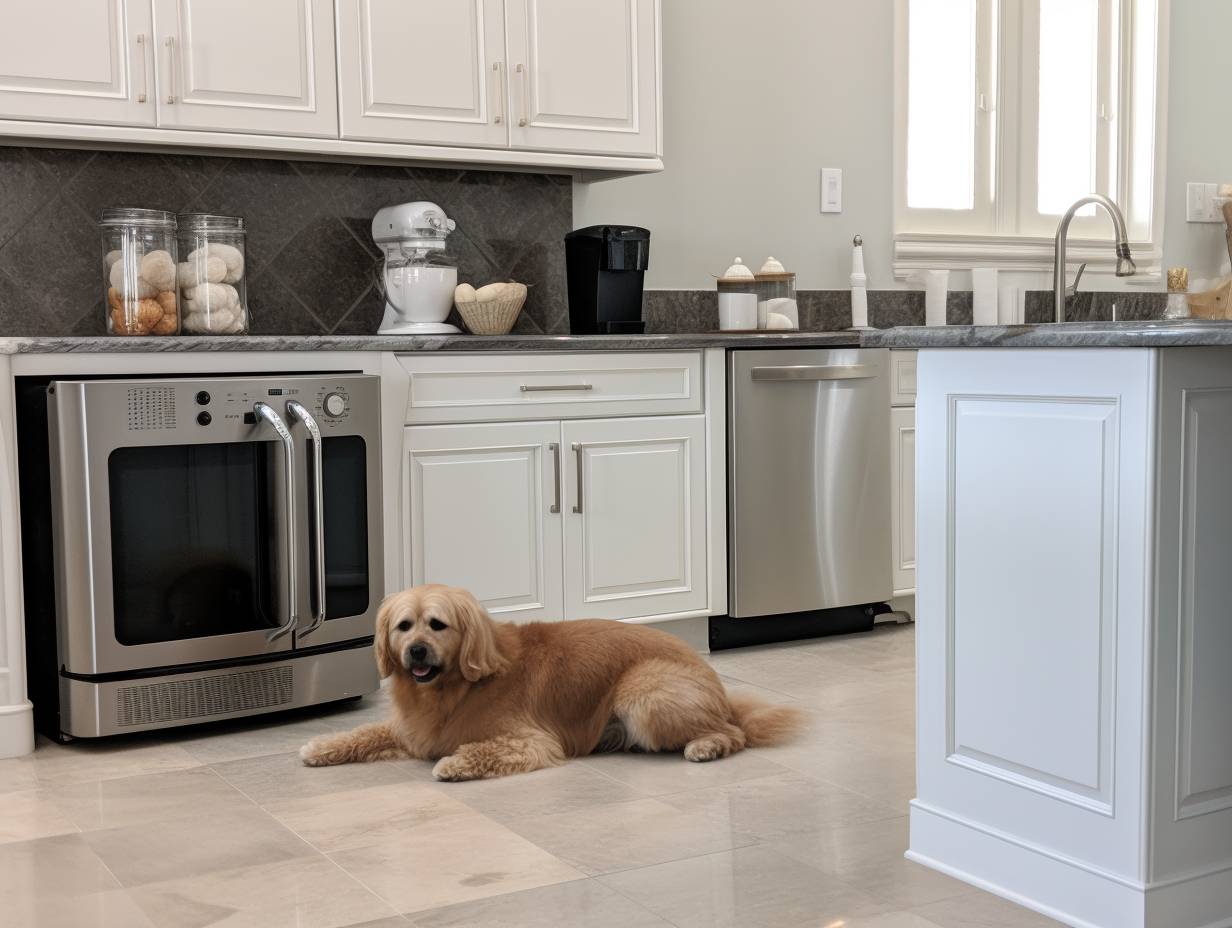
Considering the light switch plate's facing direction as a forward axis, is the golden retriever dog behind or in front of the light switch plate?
in front

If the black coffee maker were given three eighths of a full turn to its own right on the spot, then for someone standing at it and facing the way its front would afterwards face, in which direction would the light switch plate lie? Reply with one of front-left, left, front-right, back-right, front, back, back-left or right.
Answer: back-right

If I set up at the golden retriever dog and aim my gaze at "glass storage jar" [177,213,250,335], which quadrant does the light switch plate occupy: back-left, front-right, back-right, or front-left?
front-right

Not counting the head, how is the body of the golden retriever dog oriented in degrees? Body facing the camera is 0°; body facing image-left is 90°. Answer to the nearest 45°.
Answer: approximately 90°

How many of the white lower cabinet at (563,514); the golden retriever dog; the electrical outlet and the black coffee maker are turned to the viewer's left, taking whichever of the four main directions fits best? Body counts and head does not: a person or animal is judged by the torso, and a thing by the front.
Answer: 1

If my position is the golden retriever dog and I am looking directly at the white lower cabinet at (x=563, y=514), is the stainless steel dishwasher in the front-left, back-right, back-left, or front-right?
front-right

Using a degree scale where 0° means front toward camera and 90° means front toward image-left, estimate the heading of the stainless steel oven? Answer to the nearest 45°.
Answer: approximately 315°

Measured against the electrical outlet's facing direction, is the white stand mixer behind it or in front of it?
in front

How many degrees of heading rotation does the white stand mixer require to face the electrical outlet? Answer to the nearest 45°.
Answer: approximately 90° to its left

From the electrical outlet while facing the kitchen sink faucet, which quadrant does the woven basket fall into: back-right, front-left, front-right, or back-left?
front-right

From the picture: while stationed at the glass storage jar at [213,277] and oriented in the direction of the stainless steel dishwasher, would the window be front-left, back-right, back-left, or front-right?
front-left

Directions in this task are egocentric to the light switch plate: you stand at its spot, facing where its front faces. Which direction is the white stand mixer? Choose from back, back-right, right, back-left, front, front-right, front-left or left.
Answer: front-right

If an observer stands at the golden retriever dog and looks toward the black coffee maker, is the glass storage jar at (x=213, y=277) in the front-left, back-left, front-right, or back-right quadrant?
front-left

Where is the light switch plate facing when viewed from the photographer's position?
facing the viewer

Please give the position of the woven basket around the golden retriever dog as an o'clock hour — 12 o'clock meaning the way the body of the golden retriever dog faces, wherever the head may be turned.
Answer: The woven basket is roughly at 3 o'clock from the golden retriever dog.

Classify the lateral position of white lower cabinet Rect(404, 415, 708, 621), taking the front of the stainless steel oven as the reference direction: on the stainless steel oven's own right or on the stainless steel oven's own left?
on the stainless steel oven's own left

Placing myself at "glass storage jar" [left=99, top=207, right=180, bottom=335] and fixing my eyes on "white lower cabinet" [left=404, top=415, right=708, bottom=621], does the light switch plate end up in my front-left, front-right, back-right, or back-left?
front-left
